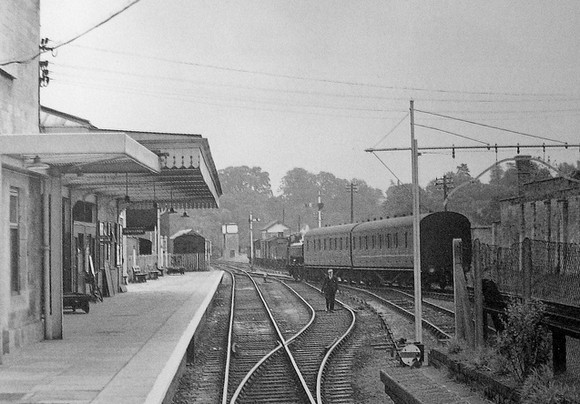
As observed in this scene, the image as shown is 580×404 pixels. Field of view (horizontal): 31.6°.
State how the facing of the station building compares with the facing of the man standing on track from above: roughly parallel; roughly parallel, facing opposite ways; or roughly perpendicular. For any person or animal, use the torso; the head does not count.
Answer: roughly perpendicular

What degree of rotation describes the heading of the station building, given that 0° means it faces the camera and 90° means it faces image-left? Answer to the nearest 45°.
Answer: approximately 270°

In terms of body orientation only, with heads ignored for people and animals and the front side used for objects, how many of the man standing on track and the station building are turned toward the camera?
1

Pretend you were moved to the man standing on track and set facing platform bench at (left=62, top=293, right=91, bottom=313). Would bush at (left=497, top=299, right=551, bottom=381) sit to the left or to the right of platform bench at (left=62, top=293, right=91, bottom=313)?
left

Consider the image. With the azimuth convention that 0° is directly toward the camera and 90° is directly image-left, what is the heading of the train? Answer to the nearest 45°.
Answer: approximately 135°

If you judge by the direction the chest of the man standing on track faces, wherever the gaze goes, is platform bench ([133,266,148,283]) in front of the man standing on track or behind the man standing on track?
behind

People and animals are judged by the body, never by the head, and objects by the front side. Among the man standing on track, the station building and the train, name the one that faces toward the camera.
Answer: the man standing on track

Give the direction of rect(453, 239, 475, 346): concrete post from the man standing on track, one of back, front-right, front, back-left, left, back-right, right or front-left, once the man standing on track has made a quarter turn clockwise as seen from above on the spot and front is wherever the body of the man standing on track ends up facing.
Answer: left

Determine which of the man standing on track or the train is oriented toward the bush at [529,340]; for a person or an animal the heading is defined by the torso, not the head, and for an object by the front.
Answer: the man standing on track

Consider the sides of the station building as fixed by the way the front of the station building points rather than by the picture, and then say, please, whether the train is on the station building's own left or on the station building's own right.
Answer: on the station building's own left

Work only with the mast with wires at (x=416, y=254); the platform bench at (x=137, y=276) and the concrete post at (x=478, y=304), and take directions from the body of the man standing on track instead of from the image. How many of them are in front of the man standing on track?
2

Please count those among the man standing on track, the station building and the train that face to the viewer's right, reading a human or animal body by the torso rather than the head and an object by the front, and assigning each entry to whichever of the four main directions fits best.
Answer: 1

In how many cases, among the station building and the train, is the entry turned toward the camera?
0

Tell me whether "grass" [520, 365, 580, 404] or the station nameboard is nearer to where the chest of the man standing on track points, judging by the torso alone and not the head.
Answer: the grass

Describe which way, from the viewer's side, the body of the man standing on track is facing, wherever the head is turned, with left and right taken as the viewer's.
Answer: facing the viewer
